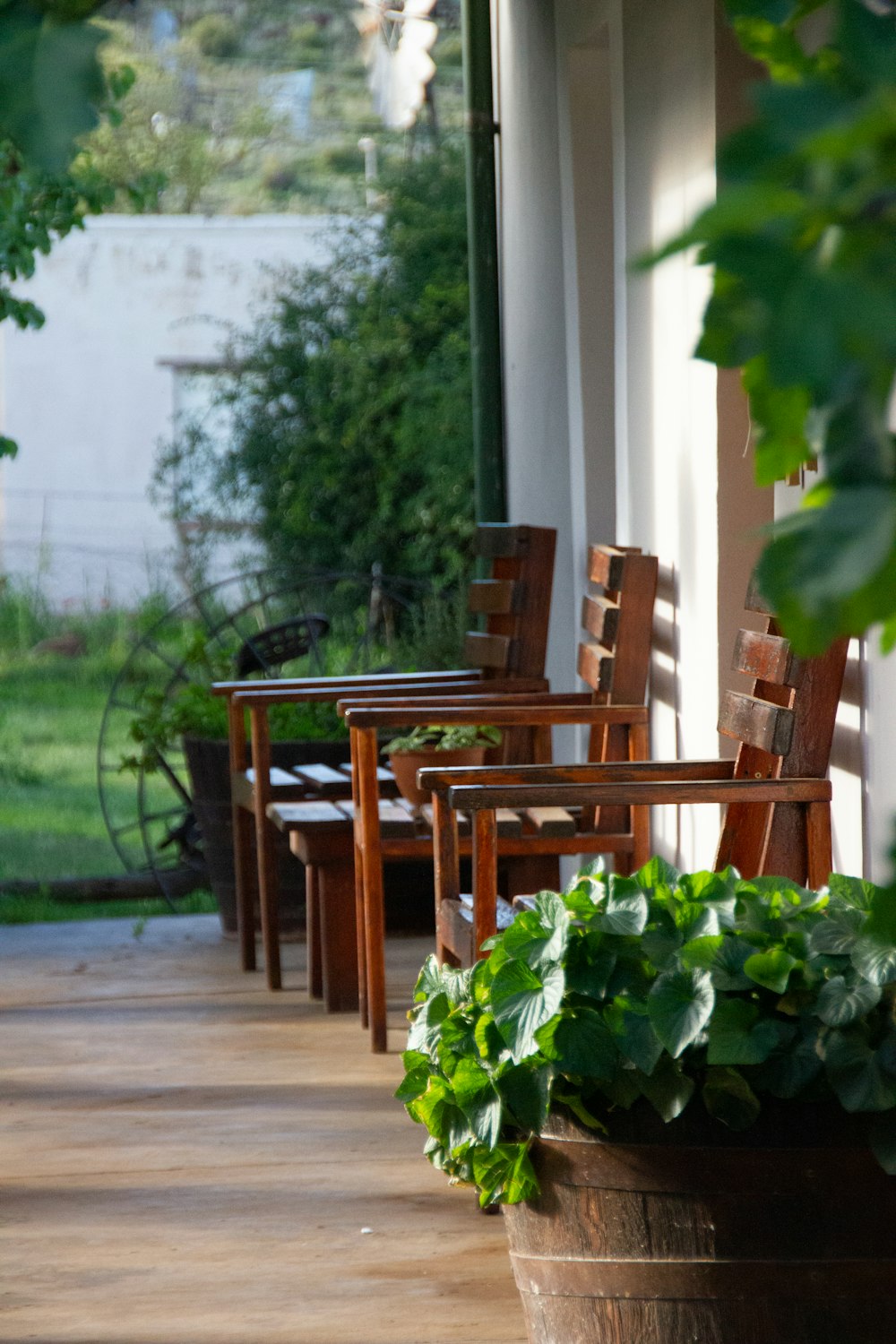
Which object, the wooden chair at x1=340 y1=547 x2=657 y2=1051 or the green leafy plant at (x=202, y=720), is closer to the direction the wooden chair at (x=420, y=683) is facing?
the green leafy plant

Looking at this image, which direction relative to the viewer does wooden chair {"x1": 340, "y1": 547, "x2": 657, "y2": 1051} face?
to the viewer's left

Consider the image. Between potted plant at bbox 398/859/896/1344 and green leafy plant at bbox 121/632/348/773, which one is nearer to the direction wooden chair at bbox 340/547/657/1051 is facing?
the green leafy plant

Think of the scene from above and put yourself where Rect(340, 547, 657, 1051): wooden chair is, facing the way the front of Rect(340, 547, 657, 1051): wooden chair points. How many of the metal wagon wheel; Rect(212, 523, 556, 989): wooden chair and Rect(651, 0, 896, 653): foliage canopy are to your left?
1

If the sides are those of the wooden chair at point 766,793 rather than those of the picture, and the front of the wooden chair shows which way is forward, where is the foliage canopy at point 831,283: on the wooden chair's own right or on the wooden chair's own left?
on the wooden chair's own left

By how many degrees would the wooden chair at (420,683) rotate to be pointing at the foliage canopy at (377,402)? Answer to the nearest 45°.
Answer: approximately 90° to its right

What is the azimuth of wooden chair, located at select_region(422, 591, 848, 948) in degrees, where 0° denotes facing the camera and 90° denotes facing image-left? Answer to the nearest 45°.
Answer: approximately 90°

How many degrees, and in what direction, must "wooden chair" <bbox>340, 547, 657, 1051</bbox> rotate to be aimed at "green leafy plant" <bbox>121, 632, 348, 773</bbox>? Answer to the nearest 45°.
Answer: approximately 45° to its right

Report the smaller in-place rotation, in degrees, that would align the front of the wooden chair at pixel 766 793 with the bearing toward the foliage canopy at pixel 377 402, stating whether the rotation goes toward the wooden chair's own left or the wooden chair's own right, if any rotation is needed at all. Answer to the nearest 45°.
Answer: approximately 90° to the wooden chair's own right

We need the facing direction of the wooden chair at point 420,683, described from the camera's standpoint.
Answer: facing to the left of the viewer

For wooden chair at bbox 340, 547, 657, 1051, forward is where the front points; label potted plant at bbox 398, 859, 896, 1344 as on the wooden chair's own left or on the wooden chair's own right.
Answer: on the wooden chair's own left

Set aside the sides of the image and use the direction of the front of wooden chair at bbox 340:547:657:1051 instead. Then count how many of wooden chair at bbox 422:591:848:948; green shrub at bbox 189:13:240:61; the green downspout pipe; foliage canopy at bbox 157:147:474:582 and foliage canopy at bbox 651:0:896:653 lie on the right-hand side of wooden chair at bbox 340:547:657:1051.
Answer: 3

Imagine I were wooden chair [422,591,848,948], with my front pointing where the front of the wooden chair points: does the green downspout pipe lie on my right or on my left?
on my right
